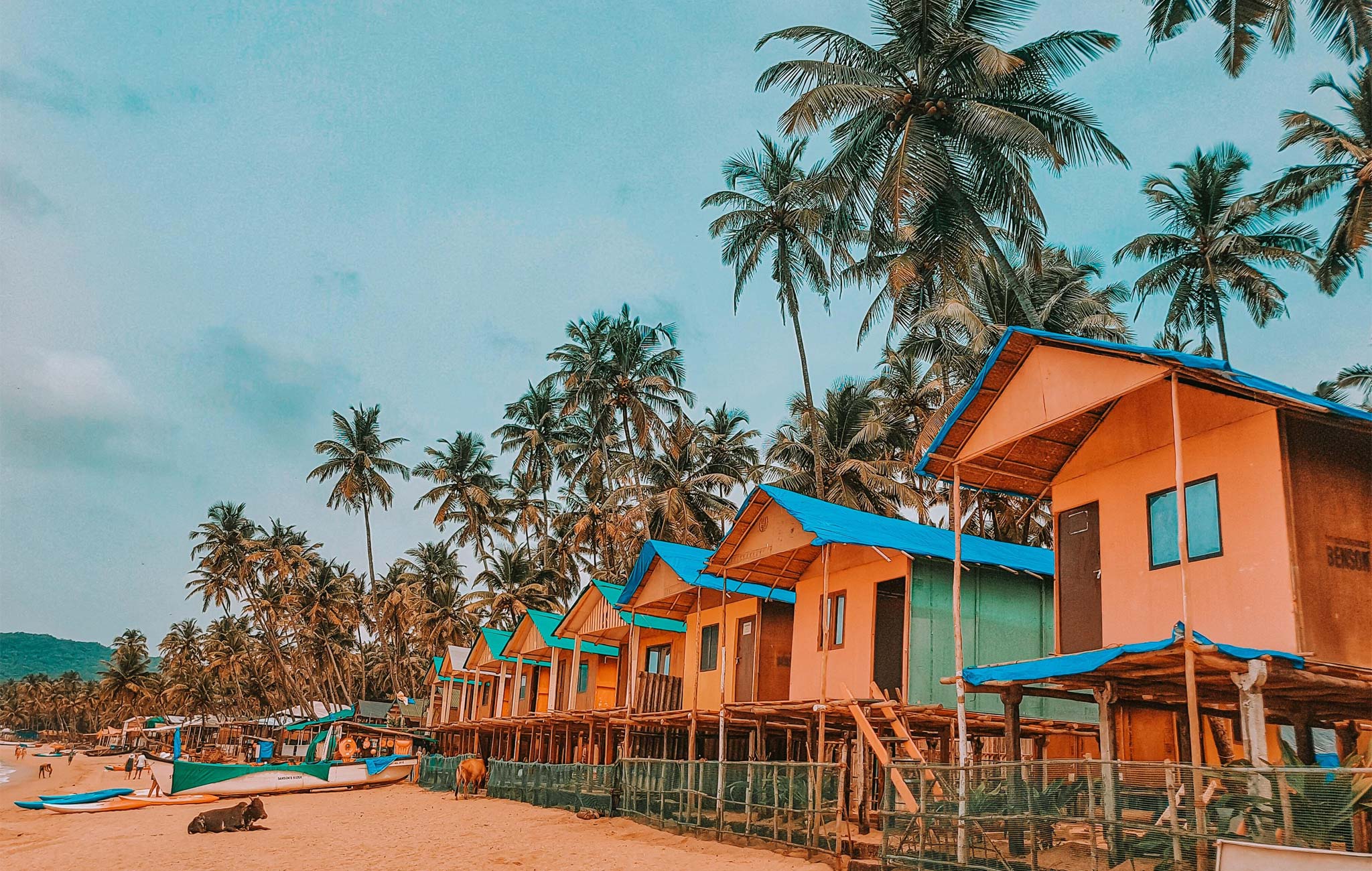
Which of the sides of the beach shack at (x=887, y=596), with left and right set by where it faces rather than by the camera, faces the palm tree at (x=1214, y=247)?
back

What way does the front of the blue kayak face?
to the viewer's left

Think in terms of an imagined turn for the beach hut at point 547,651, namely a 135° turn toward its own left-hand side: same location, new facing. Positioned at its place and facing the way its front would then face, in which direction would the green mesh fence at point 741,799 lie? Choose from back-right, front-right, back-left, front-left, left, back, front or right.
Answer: right

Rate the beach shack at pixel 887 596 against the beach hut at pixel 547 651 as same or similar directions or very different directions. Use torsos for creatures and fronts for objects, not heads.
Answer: same or similar directions

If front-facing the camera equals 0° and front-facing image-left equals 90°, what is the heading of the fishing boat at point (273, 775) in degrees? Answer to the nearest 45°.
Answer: approximately 90°

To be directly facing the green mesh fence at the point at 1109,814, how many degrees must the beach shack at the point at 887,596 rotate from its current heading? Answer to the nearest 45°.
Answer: approximately 45° to its left

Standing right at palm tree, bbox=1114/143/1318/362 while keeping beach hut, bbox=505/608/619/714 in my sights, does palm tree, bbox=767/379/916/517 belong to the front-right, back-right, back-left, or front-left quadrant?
front-right

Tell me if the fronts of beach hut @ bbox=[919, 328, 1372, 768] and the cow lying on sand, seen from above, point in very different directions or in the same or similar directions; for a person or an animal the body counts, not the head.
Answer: very different directions

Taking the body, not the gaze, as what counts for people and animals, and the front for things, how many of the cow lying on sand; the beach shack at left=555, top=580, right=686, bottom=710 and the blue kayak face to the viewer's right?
1

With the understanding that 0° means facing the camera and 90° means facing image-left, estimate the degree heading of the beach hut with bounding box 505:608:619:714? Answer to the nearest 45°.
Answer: approximately 45°

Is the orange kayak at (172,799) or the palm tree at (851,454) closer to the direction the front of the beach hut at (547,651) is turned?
the orange kayak

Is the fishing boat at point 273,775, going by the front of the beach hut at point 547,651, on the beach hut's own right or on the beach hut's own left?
on the beach hut's own right

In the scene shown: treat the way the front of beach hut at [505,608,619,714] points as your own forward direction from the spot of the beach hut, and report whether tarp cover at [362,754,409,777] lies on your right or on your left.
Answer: on your right

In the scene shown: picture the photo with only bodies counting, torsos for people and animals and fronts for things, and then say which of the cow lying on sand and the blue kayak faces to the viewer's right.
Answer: the cow lying on sand
